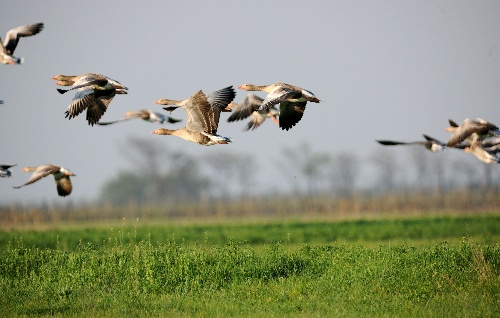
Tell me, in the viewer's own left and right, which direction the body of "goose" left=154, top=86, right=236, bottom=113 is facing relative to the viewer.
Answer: facing to the left of the viewer

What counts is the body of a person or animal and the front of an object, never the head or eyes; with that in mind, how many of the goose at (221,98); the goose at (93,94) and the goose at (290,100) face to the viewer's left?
3

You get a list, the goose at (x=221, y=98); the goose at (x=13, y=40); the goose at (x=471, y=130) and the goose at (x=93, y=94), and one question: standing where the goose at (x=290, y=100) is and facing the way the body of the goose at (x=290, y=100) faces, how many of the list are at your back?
1

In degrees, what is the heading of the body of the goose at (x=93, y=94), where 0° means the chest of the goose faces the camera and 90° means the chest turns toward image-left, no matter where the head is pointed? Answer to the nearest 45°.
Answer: approximately 90°

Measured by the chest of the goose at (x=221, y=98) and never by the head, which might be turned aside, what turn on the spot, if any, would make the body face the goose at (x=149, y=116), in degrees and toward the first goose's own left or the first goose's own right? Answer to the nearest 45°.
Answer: approximately 45° to the first goose's own right

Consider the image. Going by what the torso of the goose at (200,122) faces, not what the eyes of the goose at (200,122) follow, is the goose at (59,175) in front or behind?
in front

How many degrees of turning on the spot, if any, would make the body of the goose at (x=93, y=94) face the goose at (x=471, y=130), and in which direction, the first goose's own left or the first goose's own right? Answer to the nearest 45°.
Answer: approximately 180°

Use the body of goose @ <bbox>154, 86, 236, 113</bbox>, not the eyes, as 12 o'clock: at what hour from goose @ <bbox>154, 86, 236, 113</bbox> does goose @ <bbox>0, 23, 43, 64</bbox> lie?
goose @ <bbox>0, 23, 43, 64</bbox> is roughly at 1 o'clock from goose @ <bbox>154, 86, 236, 113</bbox>.

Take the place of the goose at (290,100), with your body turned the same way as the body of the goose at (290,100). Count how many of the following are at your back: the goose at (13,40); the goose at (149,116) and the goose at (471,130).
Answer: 1

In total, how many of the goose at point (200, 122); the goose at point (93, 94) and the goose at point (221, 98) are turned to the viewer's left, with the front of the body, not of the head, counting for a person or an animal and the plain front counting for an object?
3

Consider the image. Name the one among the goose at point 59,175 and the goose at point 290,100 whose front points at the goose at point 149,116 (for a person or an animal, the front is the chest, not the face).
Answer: the goose at point 290,100
